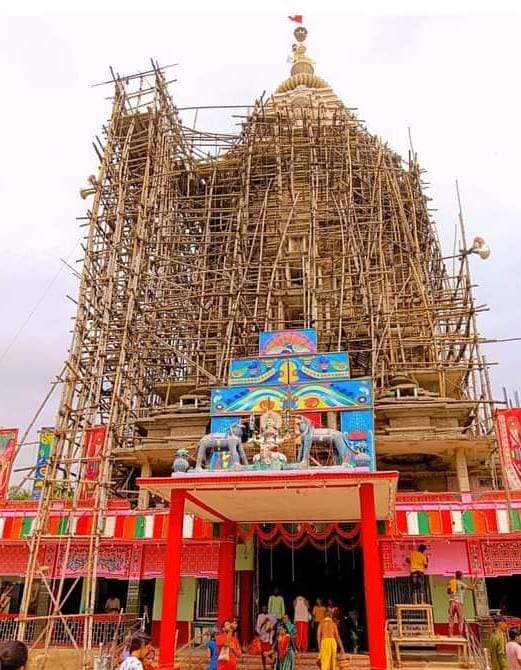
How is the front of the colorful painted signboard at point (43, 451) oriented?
toward the camera

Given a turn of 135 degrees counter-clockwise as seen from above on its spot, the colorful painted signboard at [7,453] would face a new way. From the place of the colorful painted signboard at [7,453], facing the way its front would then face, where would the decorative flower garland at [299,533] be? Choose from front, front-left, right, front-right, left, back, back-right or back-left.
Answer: right

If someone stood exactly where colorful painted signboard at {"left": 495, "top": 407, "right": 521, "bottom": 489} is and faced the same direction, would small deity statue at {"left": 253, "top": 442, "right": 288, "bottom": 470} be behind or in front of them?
in front

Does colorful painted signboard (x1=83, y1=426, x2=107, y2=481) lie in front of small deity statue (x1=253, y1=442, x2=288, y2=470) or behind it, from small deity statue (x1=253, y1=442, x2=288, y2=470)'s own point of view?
behind

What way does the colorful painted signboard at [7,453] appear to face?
toward the camera

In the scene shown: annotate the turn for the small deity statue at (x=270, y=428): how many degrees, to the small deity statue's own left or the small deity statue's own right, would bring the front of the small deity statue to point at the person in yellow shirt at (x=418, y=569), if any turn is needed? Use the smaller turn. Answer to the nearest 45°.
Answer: approximately 135° to the small deity statue's own left

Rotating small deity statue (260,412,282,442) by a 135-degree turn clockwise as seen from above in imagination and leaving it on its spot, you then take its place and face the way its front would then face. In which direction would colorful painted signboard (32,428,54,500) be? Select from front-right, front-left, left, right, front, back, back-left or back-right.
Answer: front

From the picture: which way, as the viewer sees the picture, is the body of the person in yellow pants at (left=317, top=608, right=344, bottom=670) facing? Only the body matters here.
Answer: away from the camera

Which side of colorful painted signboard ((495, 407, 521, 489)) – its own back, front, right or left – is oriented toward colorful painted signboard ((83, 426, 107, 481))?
right

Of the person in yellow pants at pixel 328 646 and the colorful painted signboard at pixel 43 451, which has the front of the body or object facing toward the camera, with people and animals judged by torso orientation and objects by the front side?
the colorful painted signboard

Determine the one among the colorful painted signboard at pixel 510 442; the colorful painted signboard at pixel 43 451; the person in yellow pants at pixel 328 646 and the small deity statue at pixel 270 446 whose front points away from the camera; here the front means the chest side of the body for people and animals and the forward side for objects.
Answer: the person in yellow pants

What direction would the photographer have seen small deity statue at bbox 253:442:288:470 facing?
facing the viewer
